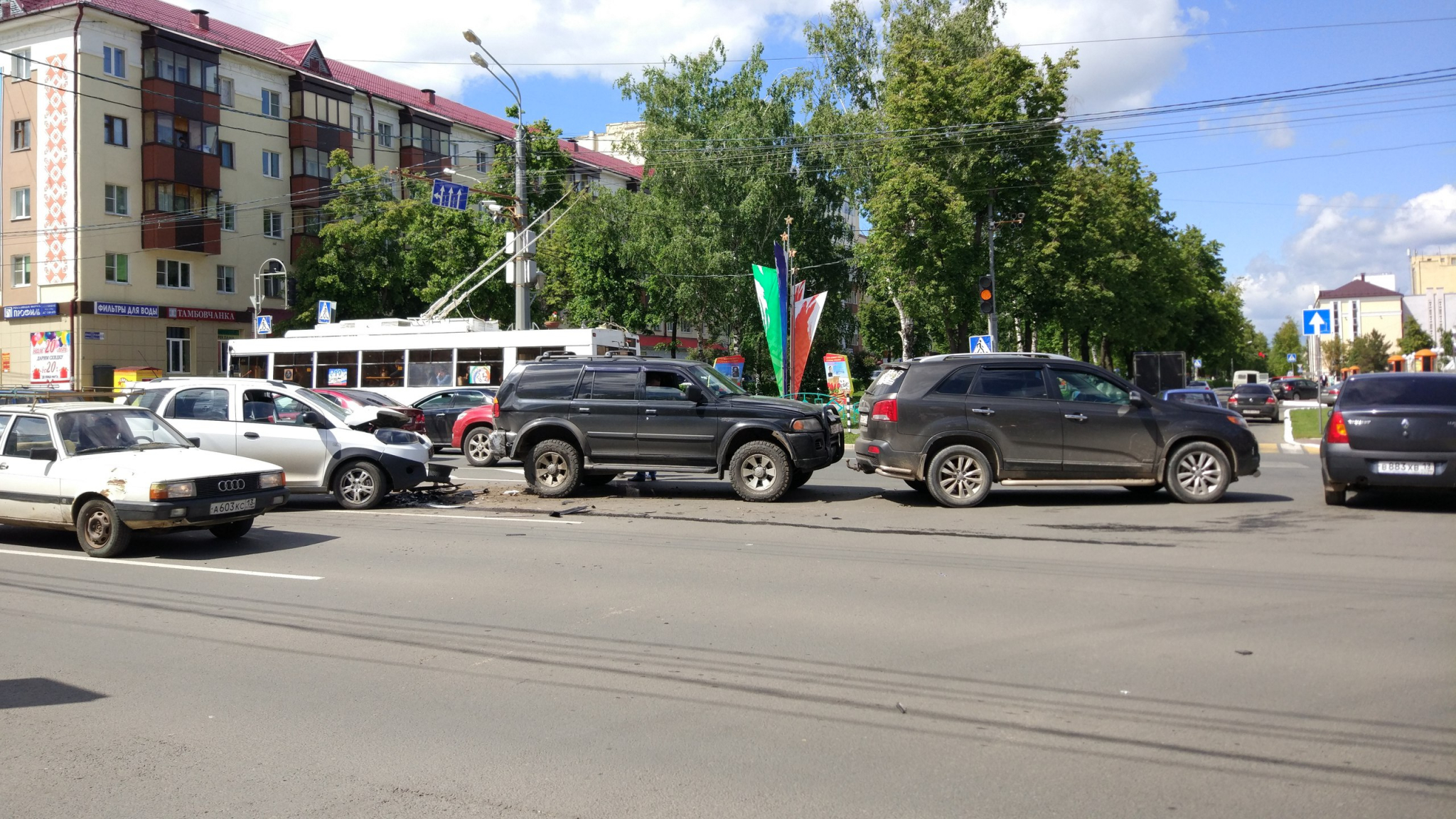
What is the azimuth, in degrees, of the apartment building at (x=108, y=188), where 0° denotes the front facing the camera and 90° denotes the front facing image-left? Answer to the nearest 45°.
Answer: approximately 315°

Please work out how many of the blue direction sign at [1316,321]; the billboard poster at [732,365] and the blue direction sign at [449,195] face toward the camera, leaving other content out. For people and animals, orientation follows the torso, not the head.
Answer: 3

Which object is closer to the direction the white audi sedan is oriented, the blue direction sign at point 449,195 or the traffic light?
the traffic light

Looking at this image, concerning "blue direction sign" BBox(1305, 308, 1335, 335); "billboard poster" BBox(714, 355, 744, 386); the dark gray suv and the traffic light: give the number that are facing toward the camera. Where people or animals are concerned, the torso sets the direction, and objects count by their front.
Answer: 3

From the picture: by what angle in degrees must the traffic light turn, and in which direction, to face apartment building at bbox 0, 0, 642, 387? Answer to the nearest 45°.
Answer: approximately 90° to its right

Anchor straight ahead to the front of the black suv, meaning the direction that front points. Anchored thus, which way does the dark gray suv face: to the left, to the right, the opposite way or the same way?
the same way

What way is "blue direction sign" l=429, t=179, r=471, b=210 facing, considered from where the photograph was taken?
facing the viewer

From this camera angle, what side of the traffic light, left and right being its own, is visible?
front

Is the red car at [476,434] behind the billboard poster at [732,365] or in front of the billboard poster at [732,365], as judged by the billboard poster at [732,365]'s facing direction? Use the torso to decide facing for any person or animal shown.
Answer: in front

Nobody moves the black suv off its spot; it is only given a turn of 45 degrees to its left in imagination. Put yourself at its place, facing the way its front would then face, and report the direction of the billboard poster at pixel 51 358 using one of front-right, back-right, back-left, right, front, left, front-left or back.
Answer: left

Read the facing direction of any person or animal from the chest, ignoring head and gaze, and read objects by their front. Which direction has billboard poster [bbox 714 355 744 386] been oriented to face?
toward the camera

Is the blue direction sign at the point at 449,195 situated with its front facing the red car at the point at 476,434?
yes

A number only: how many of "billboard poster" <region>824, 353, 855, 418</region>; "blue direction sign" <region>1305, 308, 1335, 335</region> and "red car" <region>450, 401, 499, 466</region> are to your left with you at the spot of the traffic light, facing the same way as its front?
1

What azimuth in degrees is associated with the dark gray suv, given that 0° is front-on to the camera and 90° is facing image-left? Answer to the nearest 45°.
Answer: approximately 270°

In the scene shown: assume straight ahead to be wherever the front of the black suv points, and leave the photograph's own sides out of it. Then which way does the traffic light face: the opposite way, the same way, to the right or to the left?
to the right

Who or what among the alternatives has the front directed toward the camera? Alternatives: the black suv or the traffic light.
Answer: the traffic light

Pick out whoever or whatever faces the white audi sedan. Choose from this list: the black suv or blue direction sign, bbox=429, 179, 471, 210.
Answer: the blue direction sign

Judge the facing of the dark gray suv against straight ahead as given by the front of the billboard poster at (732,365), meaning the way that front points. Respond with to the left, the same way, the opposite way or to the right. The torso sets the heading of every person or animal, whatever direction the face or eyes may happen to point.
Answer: to the left
